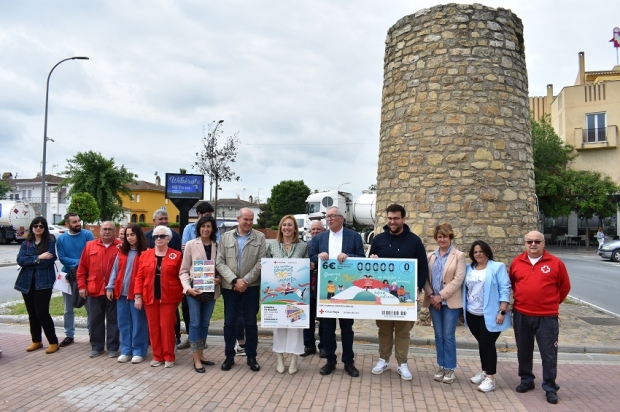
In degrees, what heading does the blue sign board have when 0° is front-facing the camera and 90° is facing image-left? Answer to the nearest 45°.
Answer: approximately 0°

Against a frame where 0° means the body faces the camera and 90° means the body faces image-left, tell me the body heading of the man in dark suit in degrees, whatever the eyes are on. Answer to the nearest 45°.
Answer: approximately 0°

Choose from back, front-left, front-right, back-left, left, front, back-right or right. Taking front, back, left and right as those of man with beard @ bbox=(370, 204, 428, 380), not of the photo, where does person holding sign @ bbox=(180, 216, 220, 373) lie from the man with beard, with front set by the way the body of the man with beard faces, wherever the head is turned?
right

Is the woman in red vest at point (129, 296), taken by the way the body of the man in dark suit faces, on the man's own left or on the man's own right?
on the man's own right

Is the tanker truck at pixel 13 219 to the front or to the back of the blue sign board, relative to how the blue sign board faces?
to the back

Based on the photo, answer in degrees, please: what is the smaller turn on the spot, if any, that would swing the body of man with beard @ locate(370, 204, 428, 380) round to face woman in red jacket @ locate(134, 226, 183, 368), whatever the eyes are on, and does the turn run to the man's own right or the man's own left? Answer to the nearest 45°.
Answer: approximately 90° to the man's own right

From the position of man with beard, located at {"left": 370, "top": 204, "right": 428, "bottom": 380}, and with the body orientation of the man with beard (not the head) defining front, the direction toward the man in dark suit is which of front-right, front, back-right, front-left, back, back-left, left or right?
right

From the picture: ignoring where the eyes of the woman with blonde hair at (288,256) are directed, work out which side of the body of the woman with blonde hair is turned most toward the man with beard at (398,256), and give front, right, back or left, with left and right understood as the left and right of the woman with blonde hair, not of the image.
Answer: left

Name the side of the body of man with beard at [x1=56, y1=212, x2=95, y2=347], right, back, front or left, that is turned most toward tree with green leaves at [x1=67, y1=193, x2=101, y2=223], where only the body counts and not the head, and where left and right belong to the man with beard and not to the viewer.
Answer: back

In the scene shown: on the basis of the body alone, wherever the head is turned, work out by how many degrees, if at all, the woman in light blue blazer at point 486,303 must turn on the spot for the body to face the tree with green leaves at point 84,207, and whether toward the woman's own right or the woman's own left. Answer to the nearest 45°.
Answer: approximately 90° to the woman's own right

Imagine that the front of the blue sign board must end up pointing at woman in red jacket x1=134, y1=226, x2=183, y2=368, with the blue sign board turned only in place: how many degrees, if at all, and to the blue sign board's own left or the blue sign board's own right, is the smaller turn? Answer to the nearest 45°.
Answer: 0° — it already faces them
